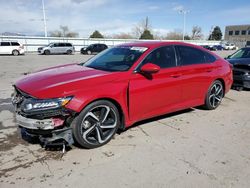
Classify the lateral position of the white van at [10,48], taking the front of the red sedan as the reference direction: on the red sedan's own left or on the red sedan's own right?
on the red sedan's own right

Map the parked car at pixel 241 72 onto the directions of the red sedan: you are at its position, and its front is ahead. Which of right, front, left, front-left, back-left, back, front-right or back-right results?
back

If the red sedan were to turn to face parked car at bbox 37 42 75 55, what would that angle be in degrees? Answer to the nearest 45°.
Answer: approximately 135° to its right

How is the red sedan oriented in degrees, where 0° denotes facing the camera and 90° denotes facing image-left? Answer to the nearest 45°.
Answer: approximately 45°
